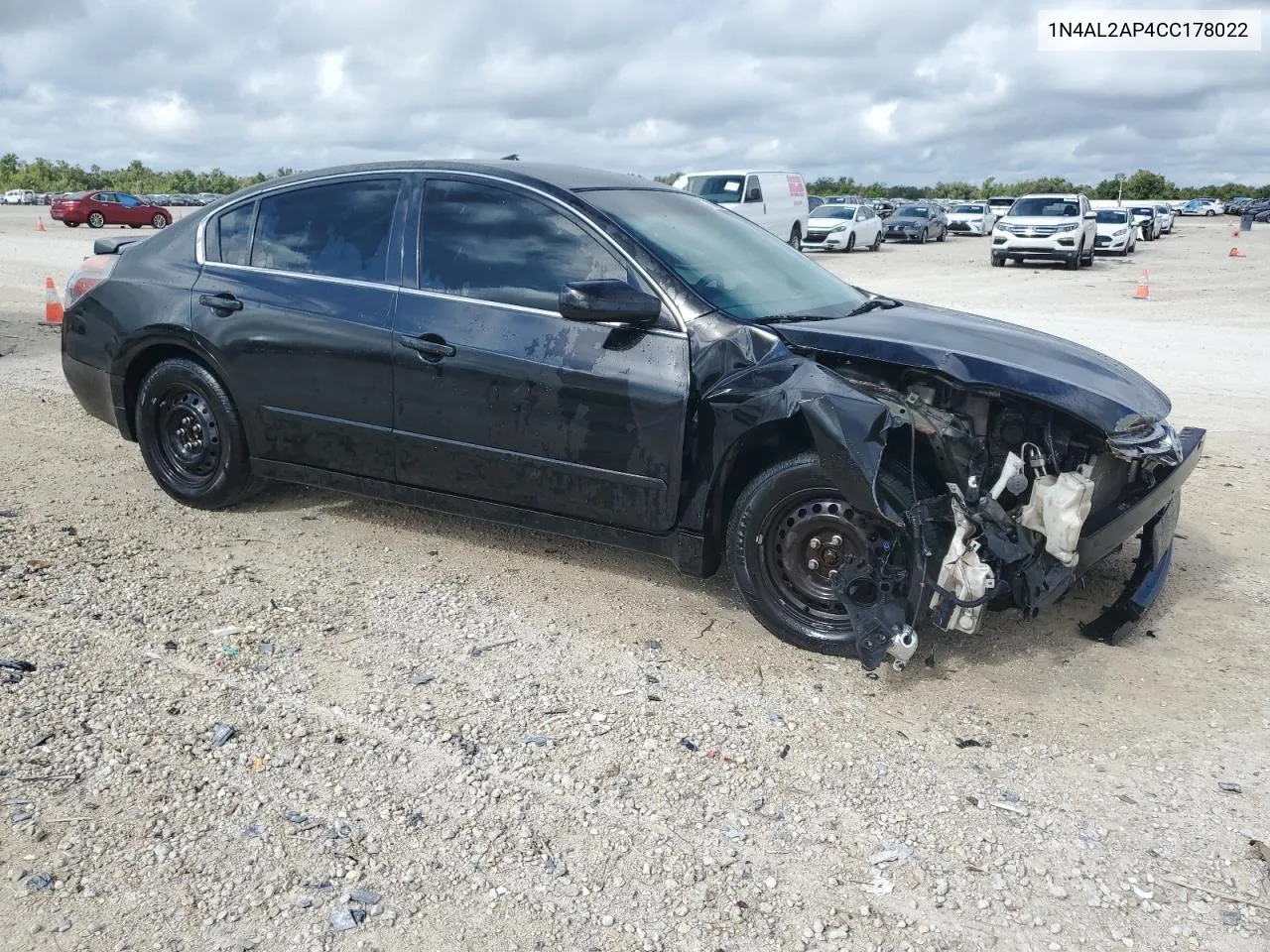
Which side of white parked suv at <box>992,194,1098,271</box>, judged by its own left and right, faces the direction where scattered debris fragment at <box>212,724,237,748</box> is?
front

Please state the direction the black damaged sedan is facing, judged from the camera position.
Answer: facing the viewer and to the right of the viewer

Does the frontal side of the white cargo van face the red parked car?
no

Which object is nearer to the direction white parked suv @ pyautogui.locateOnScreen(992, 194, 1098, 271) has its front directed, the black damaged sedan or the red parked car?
the black damaged sedan

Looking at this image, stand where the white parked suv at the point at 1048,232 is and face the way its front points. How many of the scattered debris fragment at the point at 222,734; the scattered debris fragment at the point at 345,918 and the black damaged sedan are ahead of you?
3

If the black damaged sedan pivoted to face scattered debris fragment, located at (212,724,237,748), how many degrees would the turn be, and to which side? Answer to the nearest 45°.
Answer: approximately 90° to its right

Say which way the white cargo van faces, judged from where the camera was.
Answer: facing the viewer and to the left of the viewer

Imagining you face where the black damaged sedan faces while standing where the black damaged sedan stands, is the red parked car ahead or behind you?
behind

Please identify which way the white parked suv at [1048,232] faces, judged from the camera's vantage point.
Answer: facing the viewer

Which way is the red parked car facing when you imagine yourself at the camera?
facing away from the viewer and to the right of the viewer

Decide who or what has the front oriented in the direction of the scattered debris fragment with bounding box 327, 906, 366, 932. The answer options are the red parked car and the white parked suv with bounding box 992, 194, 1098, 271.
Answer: the white parked suv

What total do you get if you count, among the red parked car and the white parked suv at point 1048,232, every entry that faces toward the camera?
1

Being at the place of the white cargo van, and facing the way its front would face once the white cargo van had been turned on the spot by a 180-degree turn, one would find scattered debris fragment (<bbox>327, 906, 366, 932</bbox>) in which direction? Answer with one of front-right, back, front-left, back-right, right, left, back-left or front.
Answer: back-right

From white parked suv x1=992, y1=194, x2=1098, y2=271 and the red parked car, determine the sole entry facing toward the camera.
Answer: the white parked suv

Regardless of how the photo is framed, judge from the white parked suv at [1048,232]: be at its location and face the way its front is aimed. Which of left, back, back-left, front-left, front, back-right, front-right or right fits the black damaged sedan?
front

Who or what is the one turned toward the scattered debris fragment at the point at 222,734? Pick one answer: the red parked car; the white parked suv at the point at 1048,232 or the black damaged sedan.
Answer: the white parked suv
